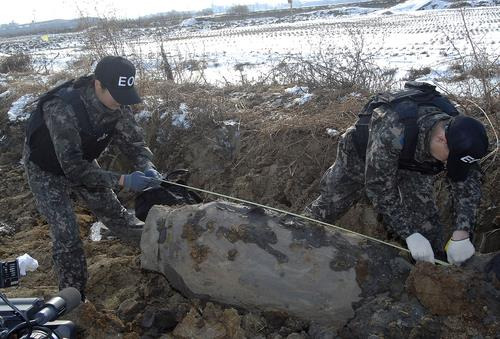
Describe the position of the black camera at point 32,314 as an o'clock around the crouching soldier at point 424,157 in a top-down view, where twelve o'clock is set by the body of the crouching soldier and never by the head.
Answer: The black camera is roughly at 3 o'clock from the crouching soldier.

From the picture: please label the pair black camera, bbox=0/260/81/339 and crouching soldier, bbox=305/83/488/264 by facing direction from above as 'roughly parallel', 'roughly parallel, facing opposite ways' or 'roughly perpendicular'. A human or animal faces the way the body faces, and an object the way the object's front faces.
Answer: roughly perpendicular

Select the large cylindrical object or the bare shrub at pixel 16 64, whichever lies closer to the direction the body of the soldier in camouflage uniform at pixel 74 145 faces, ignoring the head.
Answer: the large cylindrical object

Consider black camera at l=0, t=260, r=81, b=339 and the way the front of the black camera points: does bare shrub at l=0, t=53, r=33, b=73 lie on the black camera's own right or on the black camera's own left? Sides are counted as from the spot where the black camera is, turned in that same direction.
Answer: on the black camera's own left

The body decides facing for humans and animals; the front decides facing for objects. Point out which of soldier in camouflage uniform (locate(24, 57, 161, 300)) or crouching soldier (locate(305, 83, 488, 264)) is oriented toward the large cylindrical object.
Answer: the soldier in camouflage uniform

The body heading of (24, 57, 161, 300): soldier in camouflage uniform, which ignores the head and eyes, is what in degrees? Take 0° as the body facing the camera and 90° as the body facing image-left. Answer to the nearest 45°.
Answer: approximately 315°

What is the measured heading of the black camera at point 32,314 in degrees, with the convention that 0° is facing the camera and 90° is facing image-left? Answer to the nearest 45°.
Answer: approximately 270°

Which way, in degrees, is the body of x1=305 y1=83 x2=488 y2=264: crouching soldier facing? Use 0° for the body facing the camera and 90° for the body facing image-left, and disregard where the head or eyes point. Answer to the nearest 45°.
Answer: approximately 315°

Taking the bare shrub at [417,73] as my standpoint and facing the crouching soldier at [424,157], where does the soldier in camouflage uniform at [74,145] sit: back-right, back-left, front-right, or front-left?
front-right

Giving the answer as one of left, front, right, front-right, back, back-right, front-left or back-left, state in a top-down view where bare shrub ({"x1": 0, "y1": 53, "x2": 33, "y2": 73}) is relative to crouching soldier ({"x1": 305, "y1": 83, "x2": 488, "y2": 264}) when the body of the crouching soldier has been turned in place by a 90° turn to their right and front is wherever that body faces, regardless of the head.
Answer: right

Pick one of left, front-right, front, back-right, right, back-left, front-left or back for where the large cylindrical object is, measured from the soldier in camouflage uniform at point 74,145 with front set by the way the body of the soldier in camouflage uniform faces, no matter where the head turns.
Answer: front

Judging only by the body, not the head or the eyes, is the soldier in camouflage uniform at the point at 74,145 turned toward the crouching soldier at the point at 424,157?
yes
